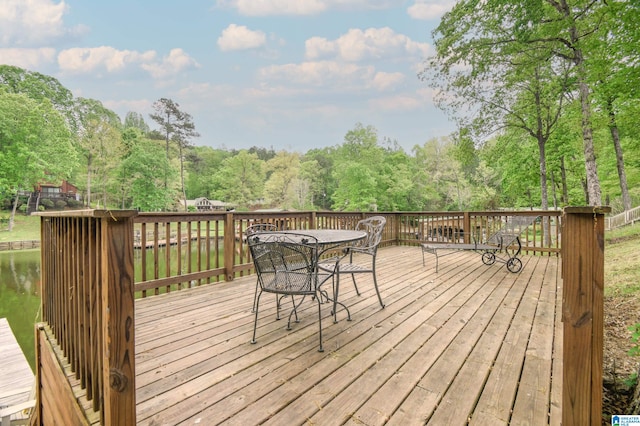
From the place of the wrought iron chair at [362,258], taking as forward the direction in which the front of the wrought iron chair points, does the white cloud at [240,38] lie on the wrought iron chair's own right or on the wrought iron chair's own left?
on the wrought iron chair's own right

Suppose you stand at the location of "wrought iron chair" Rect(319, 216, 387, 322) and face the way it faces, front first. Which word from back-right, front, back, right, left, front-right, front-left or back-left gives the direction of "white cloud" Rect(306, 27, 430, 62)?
back-right

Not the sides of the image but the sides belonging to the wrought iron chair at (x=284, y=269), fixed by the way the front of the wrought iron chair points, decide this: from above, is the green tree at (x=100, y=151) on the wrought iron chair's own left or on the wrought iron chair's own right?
on the wrought iron chair's own left

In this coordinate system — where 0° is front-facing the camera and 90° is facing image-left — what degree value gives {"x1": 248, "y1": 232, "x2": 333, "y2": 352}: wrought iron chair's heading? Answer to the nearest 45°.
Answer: approximately 225°

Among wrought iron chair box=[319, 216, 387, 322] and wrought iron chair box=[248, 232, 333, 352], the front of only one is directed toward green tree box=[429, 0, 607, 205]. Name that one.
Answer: wrought iron chair box=[248, 232, 333, 352]

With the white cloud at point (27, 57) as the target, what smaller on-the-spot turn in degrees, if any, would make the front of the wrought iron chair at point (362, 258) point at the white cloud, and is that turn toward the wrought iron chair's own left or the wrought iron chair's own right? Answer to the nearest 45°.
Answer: approximately 90° to the wrought iron chair's own right

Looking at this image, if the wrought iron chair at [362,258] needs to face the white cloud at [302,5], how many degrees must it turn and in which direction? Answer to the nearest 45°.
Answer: approximately 135° to its right

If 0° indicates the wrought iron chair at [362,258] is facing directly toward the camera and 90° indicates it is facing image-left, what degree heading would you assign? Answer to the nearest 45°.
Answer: approximately 45°

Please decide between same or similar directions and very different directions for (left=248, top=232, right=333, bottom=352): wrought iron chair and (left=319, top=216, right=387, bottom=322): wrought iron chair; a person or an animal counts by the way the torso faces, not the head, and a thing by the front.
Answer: very different directions

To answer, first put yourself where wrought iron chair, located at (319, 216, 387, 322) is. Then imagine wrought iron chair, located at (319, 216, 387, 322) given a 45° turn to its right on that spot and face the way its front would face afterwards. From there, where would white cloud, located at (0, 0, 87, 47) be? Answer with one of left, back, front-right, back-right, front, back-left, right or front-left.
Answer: front-right

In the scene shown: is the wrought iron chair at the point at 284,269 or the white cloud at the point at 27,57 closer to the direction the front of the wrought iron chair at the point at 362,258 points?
the wrought iron chair
